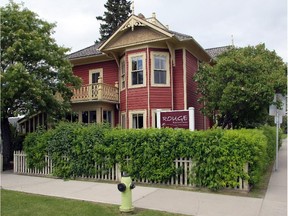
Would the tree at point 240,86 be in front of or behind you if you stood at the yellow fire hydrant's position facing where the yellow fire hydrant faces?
behind

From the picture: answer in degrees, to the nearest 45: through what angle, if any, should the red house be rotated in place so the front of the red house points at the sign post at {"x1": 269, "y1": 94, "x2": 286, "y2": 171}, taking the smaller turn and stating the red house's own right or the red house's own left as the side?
approximately 90° to the red house's own left

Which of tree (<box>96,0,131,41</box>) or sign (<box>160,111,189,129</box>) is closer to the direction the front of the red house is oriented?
the sign

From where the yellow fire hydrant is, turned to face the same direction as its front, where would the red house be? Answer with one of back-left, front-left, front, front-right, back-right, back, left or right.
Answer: back-right

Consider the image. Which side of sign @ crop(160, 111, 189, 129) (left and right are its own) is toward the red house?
back

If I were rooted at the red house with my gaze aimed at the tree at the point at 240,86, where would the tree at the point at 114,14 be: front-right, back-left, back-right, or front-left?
back-left

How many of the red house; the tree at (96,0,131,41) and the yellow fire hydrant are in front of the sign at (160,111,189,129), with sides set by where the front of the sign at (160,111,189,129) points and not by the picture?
1

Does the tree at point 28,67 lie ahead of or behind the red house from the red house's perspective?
ahead

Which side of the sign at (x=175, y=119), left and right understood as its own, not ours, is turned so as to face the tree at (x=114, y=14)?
back
